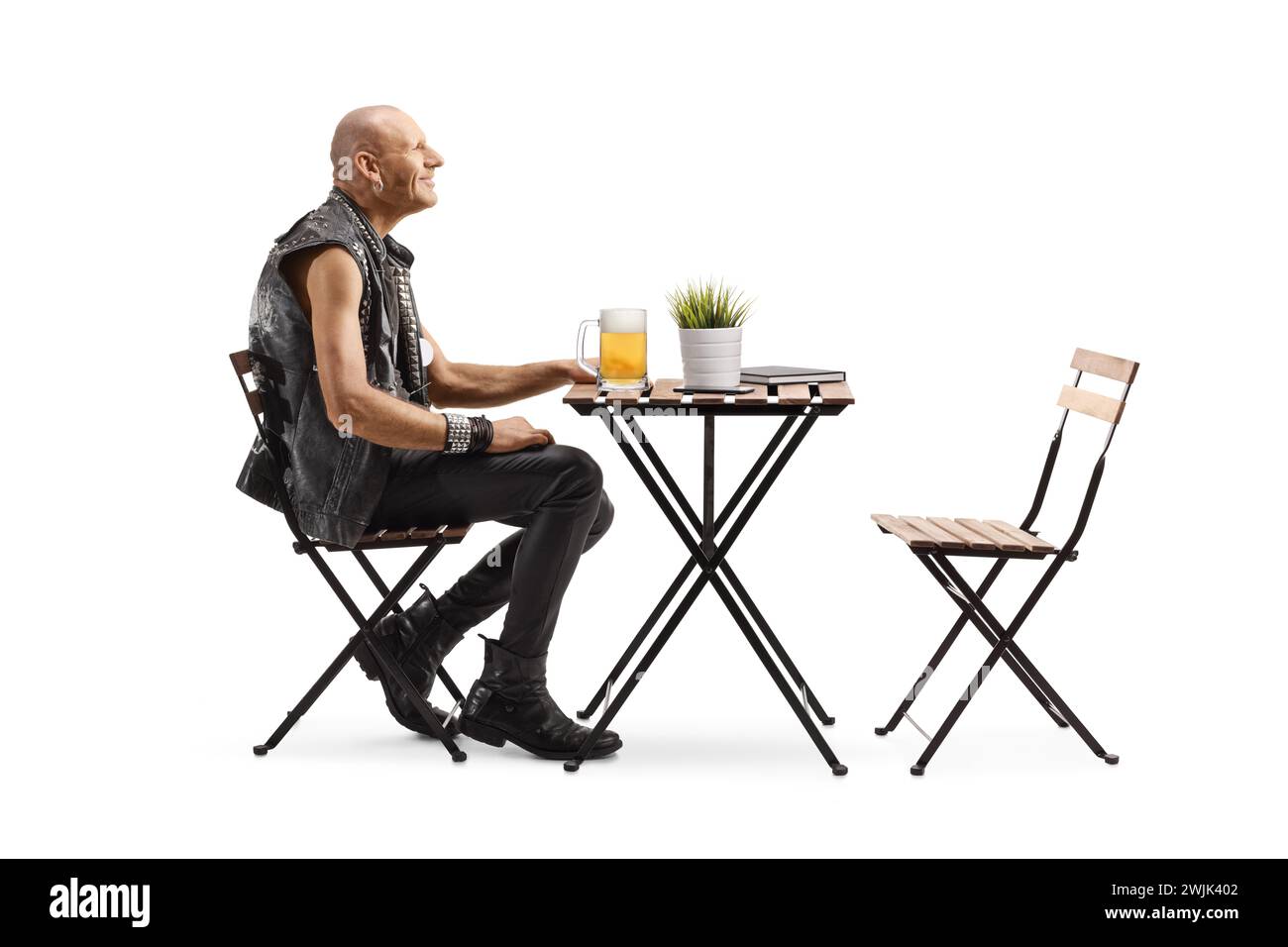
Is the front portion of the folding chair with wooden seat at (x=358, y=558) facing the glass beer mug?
yes

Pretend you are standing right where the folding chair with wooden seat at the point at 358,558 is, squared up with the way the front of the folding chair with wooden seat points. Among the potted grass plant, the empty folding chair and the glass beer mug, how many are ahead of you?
3

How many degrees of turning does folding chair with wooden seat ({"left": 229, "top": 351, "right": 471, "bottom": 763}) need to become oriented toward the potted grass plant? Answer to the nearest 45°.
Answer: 0° — it already faces it

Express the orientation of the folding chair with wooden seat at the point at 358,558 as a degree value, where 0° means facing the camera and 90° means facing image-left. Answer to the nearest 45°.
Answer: approximately 270°

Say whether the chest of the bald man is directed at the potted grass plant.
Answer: yes

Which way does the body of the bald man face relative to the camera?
to the viewer's right

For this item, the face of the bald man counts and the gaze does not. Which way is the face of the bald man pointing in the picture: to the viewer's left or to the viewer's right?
to the viewer's right
